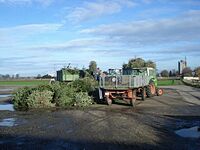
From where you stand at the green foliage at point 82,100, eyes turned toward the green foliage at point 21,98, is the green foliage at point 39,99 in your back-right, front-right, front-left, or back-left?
front-left

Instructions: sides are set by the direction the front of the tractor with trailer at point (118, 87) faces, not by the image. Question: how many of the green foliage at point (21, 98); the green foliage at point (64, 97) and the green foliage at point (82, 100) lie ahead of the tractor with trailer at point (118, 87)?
0

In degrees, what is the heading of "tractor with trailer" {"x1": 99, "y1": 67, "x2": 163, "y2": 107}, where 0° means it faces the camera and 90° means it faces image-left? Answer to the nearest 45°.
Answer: approximately 225°

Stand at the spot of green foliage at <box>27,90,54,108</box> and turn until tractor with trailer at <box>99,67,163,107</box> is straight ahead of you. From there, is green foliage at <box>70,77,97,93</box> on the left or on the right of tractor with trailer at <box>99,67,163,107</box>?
left

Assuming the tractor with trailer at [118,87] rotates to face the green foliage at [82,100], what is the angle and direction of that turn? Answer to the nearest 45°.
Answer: approximately 135° to its left

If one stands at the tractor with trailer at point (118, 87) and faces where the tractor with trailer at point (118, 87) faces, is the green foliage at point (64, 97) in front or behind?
behind

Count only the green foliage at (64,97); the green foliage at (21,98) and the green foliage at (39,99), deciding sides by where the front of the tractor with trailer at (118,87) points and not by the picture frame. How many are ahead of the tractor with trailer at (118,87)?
0

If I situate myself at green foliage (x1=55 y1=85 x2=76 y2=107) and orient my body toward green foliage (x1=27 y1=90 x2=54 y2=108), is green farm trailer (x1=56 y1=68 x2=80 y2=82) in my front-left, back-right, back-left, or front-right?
back-right
